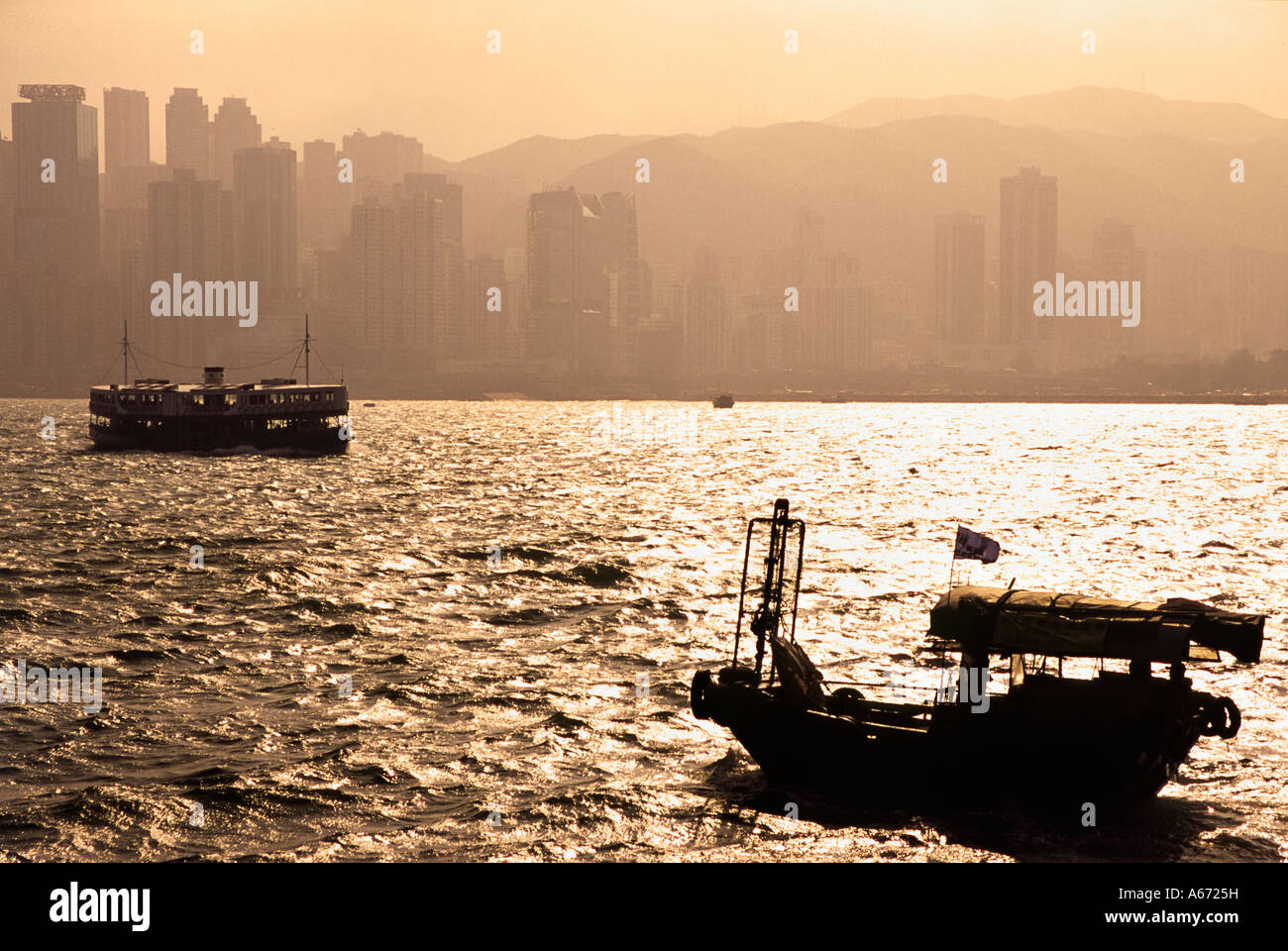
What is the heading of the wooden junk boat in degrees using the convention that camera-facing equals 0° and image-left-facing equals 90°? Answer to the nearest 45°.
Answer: approximately 90°
